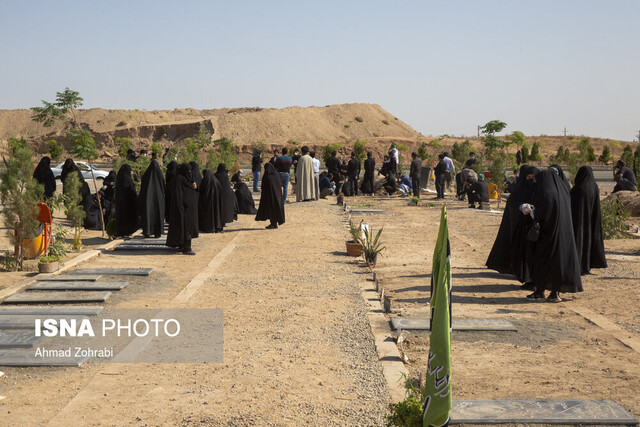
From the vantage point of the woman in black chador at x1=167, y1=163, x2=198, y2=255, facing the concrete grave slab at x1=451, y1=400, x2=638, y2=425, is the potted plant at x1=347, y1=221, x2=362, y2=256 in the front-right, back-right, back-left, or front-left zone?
front-left

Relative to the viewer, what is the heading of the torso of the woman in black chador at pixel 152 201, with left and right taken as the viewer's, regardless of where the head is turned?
facing away from the viewer

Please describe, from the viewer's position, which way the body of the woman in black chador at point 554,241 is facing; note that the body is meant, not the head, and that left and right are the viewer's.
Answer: facing away from the viewer and to the left of the viewer

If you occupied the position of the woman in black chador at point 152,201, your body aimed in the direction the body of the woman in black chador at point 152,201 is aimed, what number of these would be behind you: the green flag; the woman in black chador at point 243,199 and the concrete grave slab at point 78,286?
2

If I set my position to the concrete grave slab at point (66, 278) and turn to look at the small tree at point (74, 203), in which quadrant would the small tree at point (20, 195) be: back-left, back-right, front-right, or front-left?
front-left

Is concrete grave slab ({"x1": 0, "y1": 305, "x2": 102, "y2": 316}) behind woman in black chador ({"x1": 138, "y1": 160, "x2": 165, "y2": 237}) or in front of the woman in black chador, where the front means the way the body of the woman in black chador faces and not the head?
behind

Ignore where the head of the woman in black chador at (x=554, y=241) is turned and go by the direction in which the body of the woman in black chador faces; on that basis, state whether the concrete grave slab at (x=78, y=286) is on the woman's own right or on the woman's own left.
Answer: on the woman's own left
